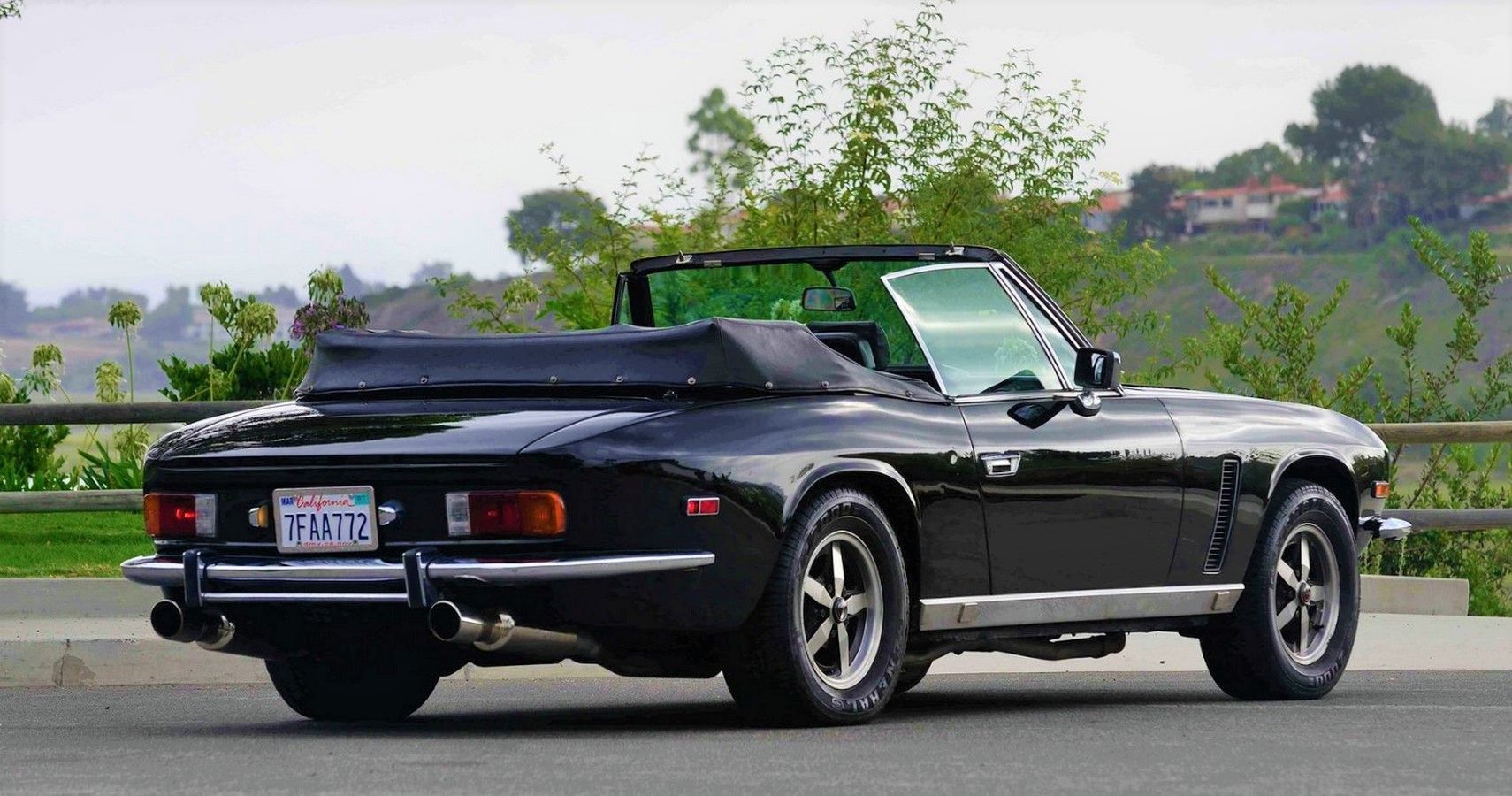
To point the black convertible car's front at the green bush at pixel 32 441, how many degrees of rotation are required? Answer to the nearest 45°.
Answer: approximately 90° to its left

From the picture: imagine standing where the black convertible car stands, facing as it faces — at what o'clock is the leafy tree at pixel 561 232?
The leafy tree is roughly at 10 o'clock from the black convertible car.

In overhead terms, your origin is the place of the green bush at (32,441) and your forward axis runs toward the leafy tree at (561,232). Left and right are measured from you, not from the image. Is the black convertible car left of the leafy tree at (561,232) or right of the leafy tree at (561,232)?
right

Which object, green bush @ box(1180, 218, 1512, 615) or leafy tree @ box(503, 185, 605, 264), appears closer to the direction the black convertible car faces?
the green bush

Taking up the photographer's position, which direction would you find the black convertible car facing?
facing away from the viewer and to the right of the viewer

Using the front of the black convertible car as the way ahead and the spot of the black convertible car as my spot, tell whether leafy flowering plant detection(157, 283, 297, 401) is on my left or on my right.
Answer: on my left

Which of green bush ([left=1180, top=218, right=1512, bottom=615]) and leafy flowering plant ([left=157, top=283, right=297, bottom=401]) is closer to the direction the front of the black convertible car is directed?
the green bush
